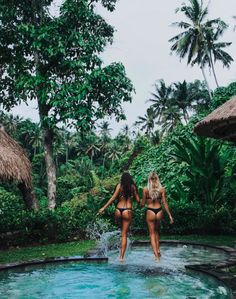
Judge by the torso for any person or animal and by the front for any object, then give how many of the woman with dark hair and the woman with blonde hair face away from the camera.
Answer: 2

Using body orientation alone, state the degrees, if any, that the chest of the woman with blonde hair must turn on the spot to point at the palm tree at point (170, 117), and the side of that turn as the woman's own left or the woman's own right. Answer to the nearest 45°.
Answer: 0° — they already face it

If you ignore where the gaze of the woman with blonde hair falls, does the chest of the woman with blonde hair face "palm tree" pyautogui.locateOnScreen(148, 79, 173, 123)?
yes

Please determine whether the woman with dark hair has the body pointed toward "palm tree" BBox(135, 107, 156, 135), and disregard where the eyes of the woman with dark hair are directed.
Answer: yes

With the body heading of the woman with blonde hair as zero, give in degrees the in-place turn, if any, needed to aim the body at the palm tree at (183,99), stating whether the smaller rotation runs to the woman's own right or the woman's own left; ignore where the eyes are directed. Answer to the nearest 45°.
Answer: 0° — they already face it

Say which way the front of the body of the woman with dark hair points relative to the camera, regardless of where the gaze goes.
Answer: away from the camera

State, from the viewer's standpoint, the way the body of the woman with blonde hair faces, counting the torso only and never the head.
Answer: away from the camera

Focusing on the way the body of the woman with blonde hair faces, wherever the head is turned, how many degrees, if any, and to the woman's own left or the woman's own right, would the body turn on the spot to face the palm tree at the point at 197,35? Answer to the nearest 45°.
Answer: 0° — they already face it
